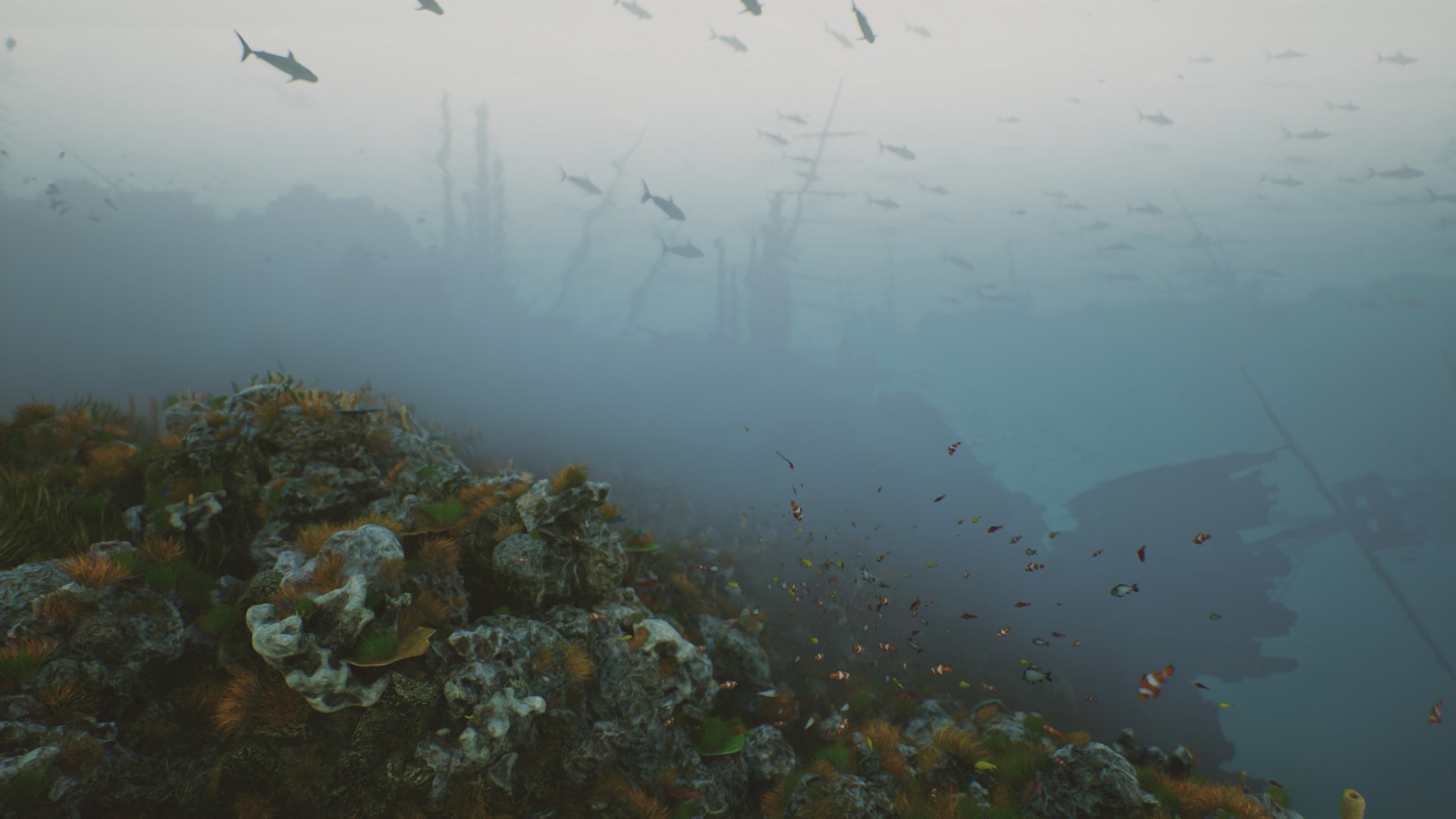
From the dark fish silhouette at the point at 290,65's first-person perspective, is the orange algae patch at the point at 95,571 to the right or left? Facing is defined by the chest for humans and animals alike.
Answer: on its right

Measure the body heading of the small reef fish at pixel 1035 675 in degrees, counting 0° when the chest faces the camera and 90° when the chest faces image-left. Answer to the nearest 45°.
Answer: approximately 90°

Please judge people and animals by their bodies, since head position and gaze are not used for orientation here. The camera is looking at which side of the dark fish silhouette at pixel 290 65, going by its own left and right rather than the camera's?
right

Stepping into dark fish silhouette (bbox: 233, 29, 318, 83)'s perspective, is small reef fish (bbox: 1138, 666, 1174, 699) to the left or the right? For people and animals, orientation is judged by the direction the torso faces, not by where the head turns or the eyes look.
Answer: on its right
